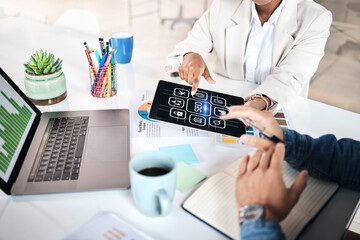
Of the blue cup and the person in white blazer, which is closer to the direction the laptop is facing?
the person in white blazer

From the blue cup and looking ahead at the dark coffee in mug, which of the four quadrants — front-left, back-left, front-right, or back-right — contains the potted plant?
front-right

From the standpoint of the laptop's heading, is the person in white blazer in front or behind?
in front

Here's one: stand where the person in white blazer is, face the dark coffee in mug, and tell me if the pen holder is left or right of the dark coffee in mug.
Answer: right

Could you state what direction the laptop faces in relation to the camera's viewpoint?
facing to the right of the viewer
